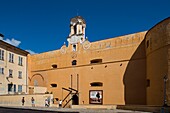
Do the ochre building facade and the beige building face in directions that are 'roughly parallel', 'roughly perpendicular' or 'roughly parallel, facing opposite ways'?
roughly perpendicular

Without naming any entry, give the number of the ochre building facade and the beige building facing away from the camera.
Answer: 0

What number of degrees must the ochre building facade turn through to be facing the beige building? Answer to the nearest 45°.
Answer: approximately 45° to its right

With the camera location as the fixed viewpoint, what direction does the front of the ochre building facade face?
facing the viewer and to the left of the viewer

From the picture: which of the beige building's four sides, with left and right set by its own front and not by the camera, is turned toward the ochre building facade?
front

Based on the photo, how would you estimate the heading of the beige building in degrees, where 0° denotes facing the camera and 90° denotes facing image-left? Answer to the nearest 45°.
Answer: approximately 315°
